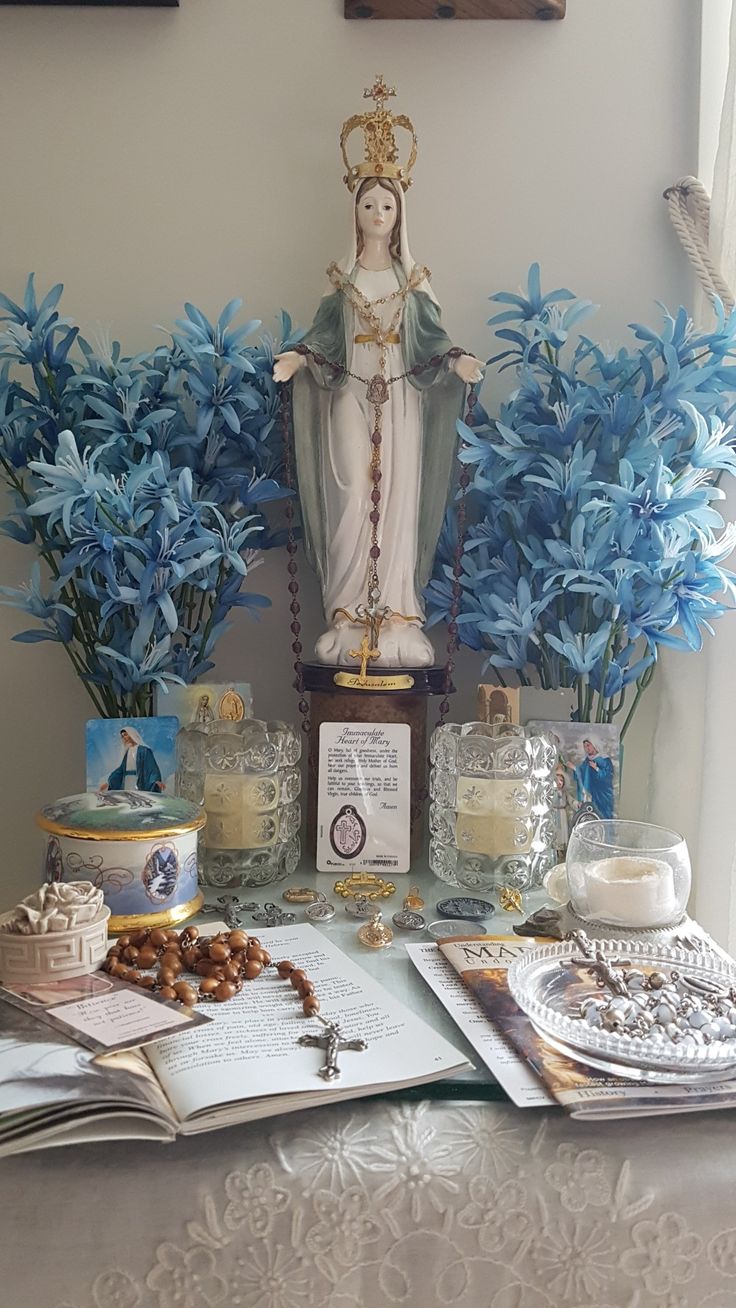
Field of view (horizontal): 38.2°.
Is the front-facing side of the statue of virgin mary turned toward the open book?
yes

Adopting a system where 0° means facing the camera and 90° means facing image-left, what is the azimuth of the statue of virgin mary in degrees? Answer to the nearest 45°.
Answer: approximately 0°

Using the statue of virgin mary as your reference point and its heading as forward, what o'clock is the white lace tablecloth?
The white lace tablecloth is roughly at 12 o'clock from the statue of virgin mary.
